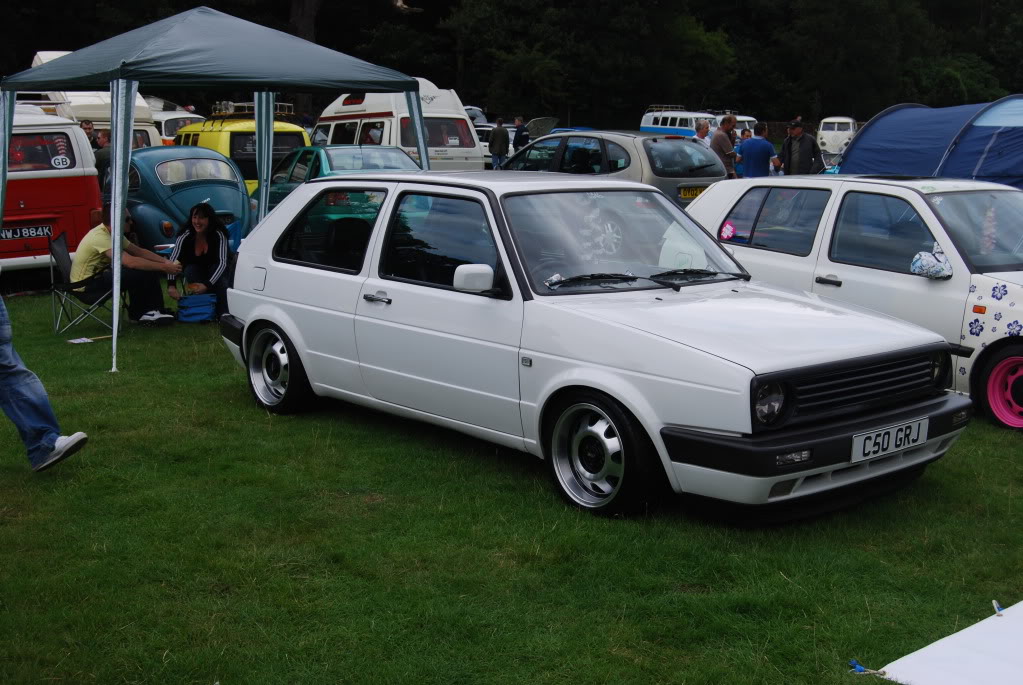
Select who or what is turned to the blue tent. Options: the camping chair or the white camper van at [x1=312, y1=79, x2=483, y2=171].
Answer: the camping chair

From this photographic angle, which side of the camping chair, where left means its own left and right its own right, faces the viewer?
right

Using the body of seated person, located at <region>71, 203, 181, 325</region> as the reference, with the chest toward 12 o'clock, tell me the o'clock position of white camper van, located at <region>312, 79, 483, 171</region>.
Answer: The white camper van is roughly at 10 o'clock from the seated person.

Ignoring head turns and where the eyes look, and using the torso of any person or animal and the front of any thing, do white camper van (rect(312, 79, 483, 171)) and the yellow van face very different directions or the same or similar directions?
same or similar directions

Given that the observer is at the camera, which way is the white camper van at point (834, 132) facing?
facing the viewer

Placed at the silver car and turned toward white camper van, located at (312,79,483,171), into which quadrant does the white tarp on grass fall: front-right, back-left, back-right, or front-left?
back-left

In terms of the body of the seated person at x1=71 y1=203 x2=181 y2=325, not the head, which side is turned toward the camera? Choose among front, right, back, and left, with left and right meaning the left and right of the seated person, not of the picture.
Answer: right

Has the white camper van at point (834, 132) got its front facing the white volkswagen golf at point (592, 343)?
yes

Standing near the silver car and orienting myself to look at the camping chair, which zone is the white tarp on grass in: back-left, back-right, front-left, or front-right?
front-left

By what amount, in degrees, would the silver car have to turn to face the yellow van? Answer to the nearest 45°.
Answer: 0° — it already faces it

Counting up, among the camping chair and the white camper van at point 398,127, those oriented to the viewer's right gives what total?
1

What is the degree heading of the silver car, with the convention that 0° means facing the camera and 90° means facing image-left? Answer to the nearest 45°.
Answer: approximately 135°

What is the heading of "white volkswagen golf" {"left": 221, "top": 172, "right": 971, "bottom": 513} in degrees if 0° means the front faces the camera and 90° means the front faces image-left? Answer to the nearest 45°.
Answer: approximately 315°

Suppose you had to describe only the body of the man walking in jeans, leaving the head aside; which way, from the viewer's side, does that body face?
to the viewer's right

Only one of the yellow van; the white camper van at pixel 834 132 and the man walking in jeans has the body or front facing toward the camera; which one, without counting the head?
the white camper van

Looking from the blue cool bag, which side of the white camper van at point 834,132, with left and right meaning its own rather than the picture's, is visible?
front
